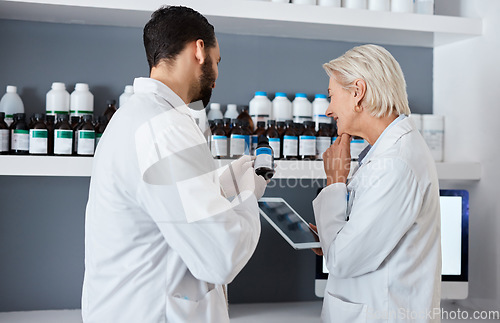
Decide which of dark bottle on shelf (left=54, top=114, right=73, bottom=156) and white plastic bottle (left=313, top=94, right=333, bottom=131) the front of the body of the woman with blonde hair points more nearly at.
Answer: the dark bottle on shelf

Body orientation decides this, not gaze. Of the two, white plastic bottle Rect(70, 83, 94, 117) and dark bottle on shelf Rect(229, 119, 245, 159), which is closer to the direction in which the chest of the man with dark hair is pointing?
the dark bottle on shelf

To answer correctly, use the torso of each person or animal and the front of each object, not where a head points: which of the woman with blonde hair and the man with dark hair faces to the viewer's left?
the woman with blonde hair

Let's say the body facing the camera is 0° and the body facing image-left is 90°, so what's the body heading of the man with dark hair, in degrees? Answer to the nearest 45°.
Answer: approximately 225°

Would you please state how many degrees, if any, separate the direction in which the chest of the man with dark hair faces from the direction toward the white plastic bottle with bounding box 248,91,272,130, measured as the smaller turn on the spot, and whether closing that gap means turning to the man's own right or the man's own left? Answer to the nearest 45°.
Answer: approximately 45° to the man's own left

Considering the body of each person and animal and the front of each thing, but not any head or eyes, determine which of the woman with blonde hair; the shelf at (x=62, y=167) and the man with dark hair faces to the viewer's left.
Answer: the woman with blonde hair

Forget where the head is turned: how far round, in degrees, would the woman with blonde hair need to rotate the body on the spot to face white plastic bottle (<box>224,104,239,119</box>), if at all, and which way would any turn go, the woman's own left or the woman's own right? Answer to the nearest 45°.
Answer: approximately 45° to the woman's own right

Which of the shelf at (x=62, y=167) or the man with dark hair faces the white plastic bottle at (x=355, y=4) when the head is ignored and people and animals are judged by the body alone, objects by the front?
the man with dark hair

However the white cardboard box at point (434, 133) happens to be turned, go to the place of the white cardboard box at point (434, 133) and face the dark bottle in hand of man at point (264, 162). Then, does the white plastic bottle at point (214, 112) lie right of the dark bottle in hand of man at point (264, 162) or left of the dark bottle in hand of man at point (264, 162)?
right

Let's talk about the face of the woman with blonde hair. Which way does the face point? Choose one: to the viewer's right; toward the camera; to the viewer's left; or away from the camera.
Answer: to the viewer's left

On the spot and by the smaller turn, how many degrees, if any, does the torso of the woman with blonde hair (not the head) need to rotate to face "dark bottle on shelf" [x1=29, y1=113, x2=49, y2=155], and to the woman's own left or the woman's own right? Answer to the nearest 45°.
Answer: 0° — they already face it

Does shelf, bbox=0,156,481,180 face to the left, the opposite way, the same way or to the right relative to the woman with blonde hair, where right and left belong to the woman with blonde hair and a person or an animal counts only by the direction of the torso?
to the left

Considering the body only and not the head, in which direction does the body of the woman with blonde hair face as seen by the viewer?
to the viewer's left

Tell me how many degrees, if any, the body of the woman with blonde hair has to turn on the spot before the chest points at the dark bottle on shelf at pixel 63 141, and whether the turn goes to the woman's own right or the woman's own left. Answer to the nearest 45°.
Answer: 0° — they already face it
